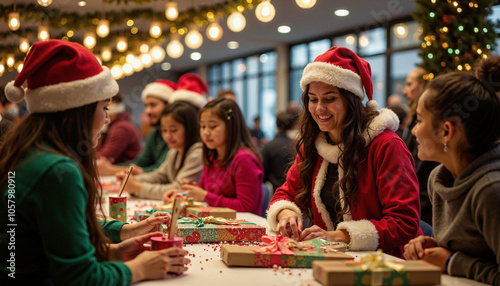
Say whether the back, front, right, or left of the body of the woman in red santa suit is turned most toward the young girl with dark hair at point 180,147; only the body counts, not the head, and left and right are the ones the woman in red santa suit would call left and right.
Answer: right

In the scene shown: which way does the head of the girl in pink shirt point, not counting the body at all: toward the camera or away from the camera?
toward the camera

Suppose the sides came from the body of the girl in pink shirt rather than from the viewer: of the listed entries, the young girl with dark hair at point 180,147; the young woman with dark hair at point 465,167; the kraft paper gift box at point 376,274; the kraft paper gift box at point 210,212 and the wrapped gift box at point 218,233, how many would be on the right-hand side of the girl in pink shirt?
1

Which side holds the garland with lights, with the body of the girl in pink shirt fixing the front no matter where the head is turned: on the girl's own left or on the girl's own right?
on the girl's own right

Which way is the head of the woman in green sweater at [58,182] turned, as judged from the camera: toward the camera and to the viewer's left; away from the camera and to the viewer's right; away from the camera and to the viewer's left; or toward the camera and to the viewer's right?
away from the camera and to the viewer's right

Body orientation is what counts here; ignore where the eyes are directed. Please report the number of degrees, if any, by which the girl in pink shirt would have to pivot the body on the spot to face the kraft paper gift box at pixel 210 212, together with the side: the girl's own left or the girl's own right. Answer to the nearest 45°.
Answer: approximately 45° to the girl's own left

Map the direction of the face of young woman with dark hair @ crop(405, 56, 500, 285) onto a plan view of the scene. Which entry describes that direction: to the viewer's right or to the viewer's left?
to the viewer's left

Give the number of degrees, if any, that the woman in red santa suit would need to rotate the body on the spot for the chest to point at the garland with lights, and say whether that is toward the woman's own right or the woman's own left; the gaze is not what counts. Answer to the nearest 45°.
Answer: approximately 90° to the woman's own right

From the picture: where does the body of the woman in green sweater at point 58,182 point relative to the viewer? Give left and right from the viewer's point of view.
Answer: facing away from the viewer and to the right of the viewer

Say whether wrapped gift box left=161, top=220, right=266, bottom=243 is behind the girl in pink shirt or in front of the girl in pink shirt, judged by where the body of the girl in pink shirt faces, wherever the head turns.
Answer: in front

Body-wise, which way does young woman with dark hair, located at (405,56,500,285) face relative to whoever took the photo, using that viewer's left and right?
facing to the left of the viewer

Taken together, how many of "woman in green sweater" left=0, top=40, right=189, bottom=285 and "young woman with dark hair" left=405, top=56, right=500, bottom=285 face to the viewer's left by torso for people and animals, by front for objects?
1

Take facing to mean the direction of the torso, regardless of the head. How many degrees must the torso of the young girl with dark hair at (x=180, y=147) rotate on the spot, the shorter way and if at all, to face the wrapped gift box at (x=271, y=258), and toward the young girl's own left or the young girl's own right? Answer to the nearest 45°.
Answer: approximately 45° to the young girl's own left

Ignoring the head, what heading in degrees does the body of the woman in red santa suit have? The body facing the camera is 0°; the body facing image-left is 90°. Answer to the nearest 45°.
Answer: approximately 45°

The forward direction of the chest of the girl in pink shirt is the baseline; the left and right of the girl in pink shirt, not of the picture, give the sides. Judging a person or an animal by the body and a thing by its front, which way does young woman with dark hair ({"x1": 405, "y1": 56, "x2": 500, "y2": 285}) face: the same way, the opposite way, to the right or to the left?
to the right

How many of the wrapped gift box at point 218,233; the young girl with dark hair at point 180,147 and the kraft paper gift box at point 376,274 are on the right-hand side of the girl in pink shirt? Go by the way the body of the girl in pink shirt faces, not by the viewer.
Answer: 1

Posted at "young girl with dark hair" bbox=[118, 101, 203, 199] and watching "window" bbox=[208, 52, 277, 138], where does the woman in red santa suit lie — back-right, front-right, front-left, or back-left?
back-right

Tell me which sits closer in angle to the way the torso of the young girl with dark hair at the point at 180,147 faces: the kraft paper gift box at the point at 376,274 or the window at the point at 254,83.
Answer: the kraft paper gift box
